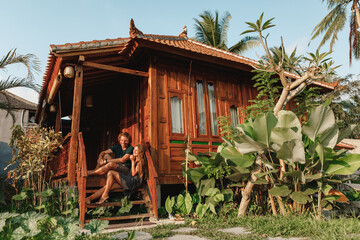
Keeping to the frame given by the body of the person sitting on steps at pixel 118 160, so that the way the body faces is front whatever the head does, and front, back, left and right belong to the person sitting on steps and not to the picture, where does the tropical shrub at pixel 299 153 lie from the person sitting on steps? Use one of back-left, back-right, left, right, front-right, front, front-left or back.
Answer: left

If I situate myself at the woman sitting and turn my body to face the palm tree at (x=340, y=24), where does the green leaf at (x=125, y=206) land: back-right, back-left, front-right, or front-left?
back-right

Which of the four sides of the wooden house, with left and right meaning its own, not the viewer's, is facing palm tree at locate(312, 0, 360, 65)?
left

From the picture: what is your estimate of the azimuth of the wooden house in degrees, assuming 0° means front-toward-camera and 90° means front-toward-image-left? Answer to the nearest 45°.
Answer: approximately 45°

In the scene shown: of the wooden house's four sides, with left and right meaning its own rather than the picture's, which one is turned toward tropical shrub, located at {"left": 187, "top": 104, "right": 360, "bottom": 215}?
left

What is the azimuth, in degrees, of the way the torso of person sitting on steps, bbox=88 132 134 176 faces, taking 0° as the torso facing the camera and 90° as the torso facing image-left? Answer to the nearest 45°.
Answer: approximately 45°
